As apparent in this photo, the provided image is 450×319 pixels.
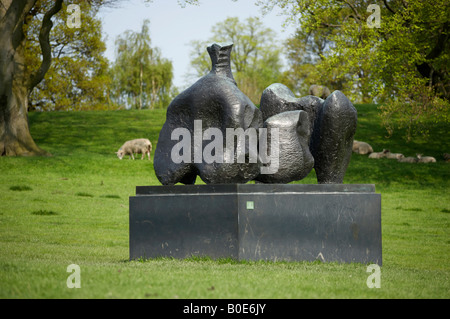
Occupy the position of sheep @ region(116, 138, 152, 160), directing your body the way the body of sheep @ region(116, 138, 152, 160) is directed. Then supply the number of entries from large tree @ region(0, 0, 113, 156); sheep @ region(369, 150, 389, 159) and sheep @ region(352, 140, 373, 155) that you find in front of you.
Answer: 1

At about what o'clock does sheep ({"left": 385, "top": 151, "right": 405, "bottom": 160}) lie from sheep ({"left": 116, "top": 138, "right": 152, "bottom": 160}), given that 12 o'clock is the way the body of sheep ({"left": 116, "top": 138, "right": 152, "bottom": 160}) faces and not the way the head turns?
sheep ({"left": 385, "top": 151, "right": 405, "bottom": 160}) is roughly at 6 o'clock from sheep ({"left": 116, "top": 138, "right": 152, "bottom": 160}).

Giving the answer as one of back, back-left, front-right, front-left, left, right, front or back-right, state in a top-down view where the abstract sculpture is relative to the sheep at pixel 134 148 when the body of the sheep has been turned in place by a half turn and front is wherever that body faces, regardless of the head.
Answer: right

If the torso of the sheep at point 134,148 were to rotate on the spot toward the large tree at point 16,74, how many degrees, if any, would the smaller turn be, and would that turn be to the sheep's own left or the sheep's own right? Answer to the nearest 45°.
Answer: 0° — it already faces it

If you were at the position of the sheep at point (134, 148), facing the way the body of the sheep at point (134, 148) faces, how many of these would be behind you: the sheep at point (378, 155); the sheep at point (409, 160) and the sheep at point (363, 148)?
3

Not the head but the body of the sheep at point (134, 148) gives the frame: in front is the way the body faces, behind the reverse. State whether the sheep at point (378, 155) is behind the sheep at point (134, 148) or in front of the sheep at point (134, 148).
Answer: behind

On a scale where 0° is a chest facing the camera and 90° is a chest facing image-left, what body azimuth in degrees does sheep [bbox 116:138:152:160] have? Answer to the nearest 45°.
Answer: approximately 90°

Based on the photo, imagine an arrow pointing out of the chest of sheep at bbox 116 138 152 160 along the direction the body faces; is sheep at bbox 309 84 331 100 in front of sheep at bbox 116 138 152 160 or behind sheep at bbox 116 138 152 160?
behind

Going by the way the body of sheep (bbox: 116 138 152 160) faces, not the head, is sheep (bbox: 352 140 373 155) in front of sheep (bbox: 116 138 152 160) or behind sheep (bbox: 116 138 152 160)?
behind

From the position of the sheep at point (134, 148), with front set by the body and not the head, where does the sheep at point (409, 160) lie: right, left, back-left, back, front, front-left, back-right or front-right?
back

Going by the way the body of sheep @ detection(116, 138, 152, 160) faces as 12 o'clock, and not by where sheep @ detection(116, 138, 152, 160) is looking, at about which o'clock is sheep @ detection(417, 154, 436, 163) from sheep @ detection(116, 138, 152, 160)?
sheep @ detection(417, 154, 436, 163) is roughly at 6 o'clock from sheep @ detection(116, 138, 152, 160).
